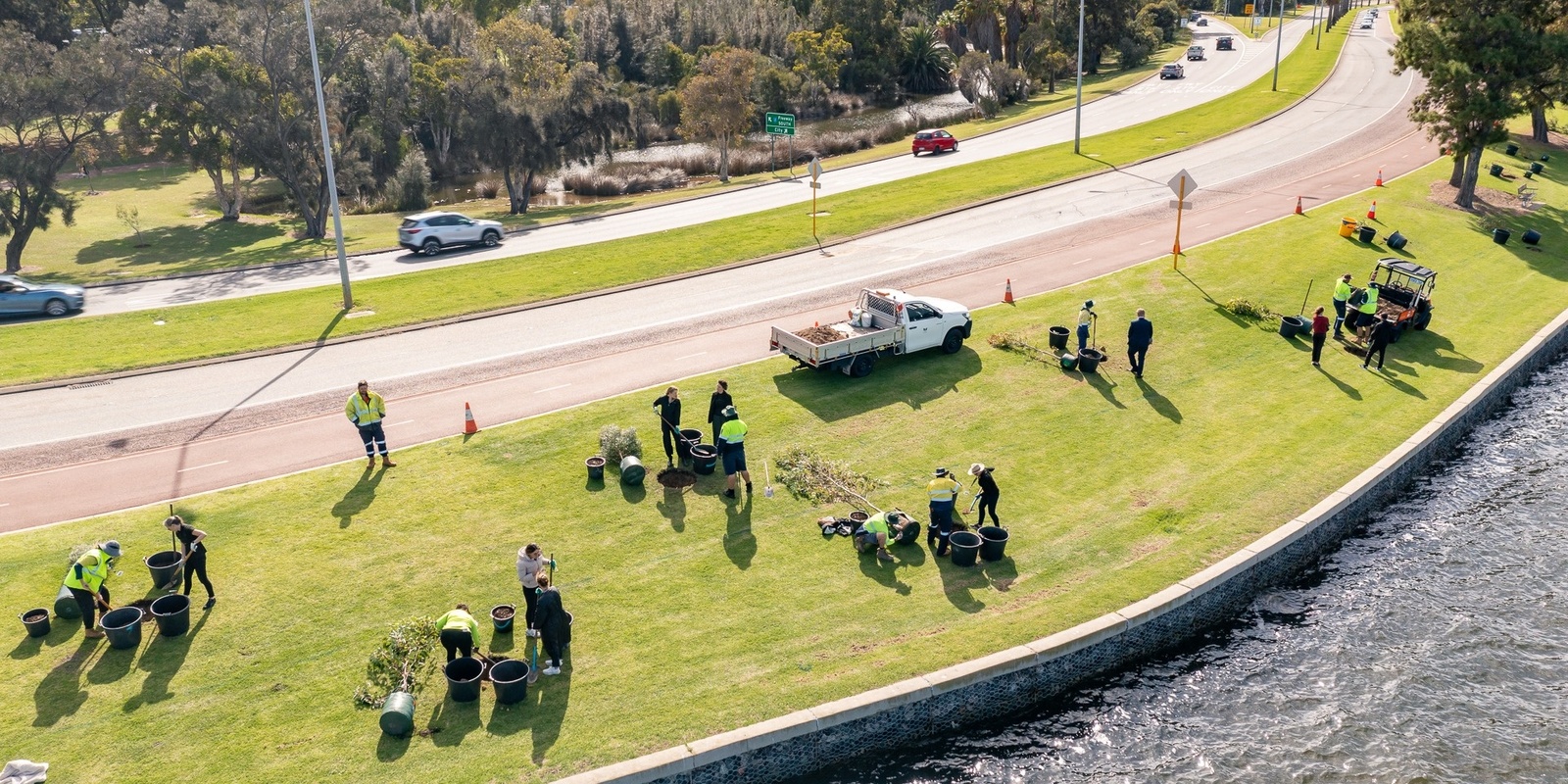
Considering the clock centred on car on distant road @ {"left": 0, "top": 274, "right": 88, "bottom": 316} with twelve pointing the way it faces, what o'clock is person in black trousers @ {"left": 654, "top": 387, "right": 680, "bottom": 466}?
The person in black trousers is roughly at 2 o'clock from the car on distant road.

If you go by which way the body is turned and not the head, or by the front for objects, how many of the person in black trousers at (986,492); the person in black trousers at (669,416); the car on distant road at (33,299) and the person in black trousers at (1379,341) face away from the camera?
1

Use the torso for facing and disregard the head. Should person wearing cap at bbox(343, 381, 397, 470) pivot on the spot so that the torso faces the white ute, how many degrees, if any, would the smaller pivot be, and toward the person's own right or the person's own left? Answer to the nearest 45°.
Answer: approximately 90° to the person's own left

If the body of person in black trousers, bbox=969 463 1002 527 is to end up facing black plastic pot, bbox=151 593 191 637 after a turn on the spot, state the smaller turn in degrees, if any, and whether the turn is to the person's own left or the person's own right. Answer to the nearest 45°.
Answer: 0° — they already face it

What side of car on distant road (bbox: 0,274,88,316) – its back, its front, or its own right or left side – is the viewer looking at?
right

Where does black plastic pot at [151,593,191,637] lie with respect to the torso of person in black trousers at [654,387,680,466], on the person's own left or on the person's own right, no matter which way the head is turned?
on the person's own right

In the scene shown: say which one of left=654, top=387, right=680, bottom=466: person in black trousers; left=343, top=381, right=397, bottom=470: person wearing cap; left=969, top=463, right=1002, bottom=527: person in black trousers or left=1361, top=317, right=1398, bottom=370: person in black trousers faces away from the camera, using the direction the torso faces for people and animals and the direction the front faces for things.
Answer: left=1361, top=317, right=1398, bottom=370: person in black trousers

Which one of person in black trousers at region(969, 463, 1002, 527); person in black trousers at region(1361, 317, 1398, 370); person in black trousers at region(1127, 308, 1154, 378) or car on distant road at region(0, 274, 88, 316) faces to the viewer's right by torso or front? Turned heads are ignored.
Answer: the car on distant road

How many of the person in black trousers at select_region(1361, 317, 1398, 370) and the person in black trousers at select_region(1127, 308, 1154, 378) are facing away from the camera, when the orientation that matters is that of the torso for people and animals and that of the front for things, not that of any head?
2

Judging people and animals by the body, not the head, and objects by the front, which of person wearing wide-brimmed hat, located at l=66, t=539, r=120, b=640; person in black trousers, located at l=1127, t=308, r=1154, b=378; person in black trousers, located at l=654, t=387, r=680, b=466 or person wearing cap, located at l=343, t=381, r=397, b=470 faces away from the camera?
person in black trousers, located at l=1127, t=308, r=1154, b=378

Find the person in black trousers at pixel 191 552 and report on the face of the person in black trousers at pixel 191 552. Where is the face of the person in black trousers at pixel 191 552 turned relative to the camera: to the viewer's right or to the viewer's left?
to the viewer's left

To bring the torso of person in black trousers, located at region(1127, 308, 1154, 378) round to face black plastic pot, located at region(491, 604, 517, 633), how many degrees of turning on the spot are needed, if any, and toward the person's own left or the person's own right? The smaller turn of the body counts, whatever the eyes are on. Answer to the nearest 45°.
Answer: approximately 135° to the person's own left

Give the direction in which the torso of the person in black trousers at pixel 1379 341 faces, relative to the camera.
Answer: away from the camera
